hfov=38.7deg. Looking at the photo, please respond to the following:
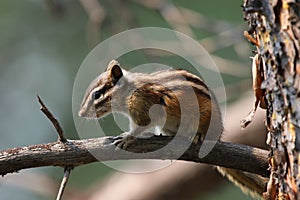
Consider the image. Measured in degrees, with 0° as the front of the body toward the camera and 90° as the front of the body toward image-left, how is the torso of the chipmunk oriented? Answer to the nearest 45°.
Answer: approximately 90°

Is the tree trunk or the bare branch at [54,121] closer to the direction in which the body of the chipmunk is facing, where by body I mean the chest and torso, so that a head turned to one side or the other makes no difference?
the bare branch

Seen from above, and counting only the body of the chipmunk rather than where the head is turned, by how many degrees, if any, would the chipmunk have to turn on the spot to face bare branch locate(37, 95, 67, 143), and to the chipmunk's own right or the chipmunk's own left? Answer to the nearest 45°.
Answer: approximately 45° to the chipmunk's own left

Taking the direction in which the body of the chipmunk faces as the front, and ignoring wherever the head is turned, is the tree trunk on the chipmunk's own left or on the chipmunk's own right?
on the chipmunk's own left
